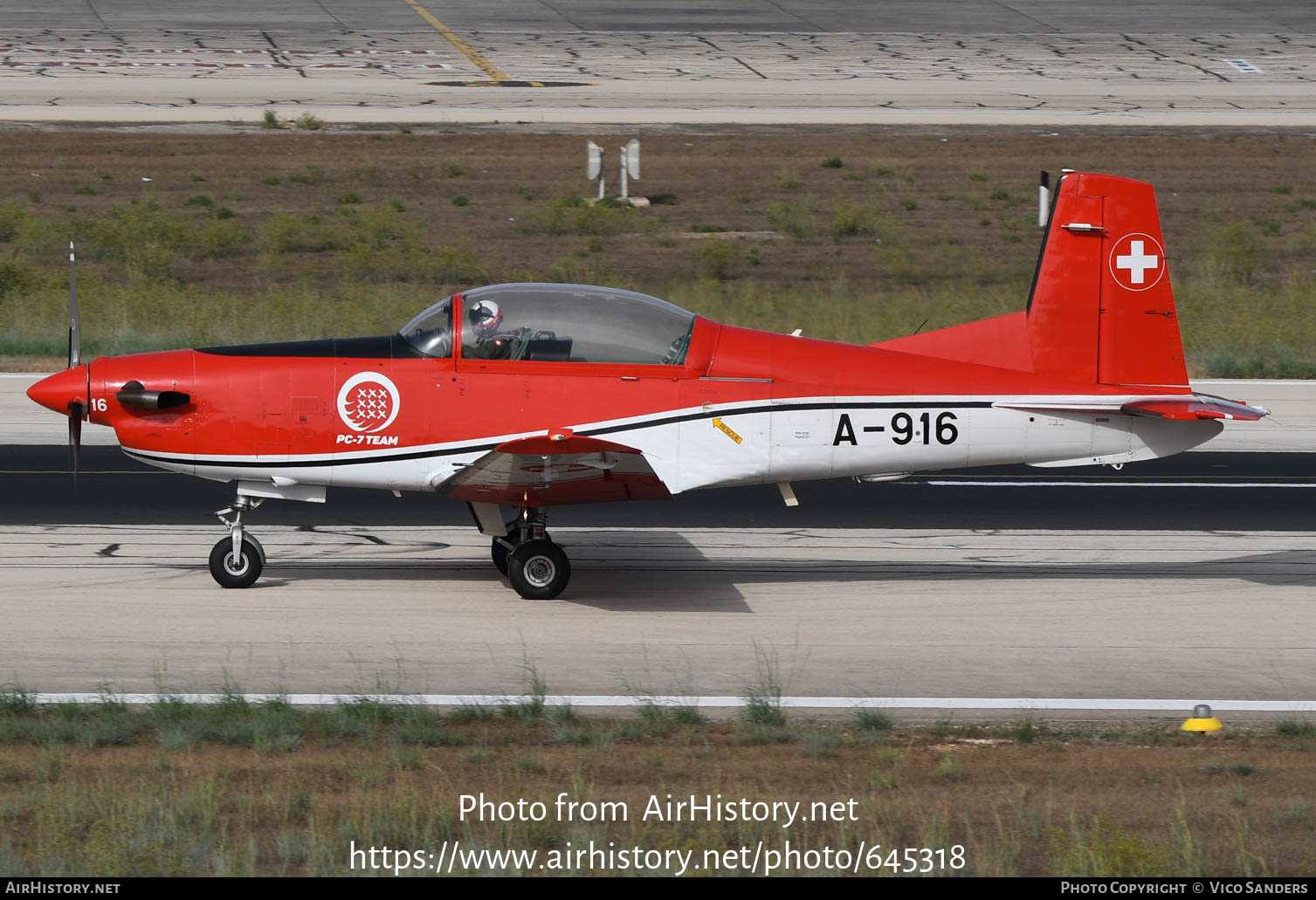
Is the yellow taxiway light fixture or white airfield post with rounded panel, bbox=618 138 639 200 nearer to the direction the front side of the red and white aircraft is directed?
the white airfield post with rounded panel

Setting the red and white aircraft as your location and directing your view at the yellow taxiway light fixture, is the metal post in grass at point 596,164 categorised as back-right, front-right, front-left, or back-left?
back-left

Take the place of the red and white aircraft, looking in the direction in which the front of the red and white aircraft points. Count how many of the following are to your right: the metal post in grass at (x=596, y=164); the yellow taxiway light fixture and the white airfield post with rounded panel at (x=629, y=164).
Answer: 2

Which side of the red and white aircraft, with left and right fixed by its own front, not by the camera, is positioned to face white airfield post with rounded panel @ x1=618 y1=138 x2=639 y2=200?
right

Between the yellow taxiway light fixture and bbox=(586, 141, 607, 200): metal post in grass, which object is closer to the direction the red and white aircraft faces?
the metal post in grass

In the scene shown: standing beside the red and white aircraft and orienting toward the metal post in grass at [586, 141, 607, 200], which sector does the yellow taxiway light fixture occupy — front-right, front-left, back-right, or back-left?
back-right

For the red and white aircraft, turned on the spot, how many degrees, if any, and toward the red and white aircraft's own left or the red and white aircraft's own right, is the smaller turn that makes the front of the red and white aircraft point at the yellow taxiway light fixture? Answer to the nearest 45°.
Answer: approximately 135° to the red and white aircraft's own left

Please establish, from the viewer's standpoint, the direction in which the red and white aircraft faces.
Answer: facing to the left of the viewer

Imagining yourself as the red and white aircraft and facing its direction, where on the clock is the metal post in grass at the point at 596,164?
The metal post in grass is roughly at 3 o'clock from the red and white aircraft.
